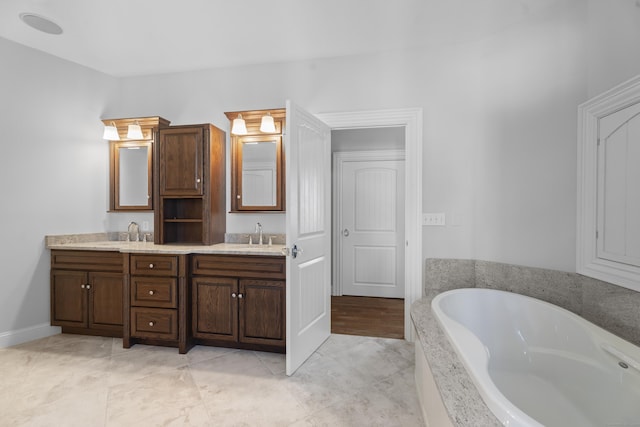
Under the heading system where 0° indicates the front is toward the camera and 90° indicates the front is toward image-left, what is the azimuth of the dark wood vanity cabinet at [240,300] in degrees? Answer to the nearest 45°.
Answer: approximately 45°

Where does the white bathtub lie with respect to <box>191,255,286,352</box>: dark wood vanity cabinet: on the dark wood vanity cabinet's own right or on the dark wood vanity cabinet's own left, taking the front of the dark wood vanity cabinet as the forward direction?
on the dark wood vanity cabinet's own left

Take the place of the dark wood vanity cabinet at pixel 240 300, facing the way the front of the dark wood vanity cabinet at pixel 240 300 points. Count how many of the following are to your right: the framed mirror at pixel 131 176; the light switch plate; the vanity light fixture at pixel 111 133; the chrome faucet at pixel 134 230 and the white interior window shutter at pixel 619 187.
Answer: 3

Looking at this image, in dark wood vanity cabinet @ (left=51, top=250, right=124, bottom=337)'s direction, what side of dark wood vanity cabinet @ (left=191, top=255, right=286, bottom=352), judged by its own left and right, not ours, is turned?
right

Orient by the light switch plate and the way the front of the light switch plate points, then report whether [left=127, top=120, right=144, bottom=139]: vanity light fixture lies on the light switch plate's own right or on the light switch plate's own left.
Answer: on the light switch plate's own right

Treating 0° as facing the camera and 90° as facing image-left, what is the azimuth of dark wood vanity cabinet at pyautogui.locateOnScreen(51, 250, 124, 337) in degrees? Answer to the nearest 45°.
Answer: approximately 45°

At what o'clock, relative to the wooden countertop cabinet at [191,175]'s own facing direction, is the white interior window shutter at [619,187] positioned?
The white interior window shutter is roughly at 9 o'clock from the wooden countertop cabinet.

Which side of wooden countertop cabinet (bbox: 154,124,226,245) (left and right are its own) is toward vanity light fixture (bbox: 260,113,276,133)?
left

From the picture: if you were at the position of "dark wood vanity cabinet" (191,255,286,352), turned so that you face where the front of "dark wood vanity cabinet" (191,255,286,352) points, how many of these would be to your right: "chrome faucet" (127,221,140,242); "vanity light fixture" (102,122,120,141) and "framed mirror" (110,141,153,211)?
3
